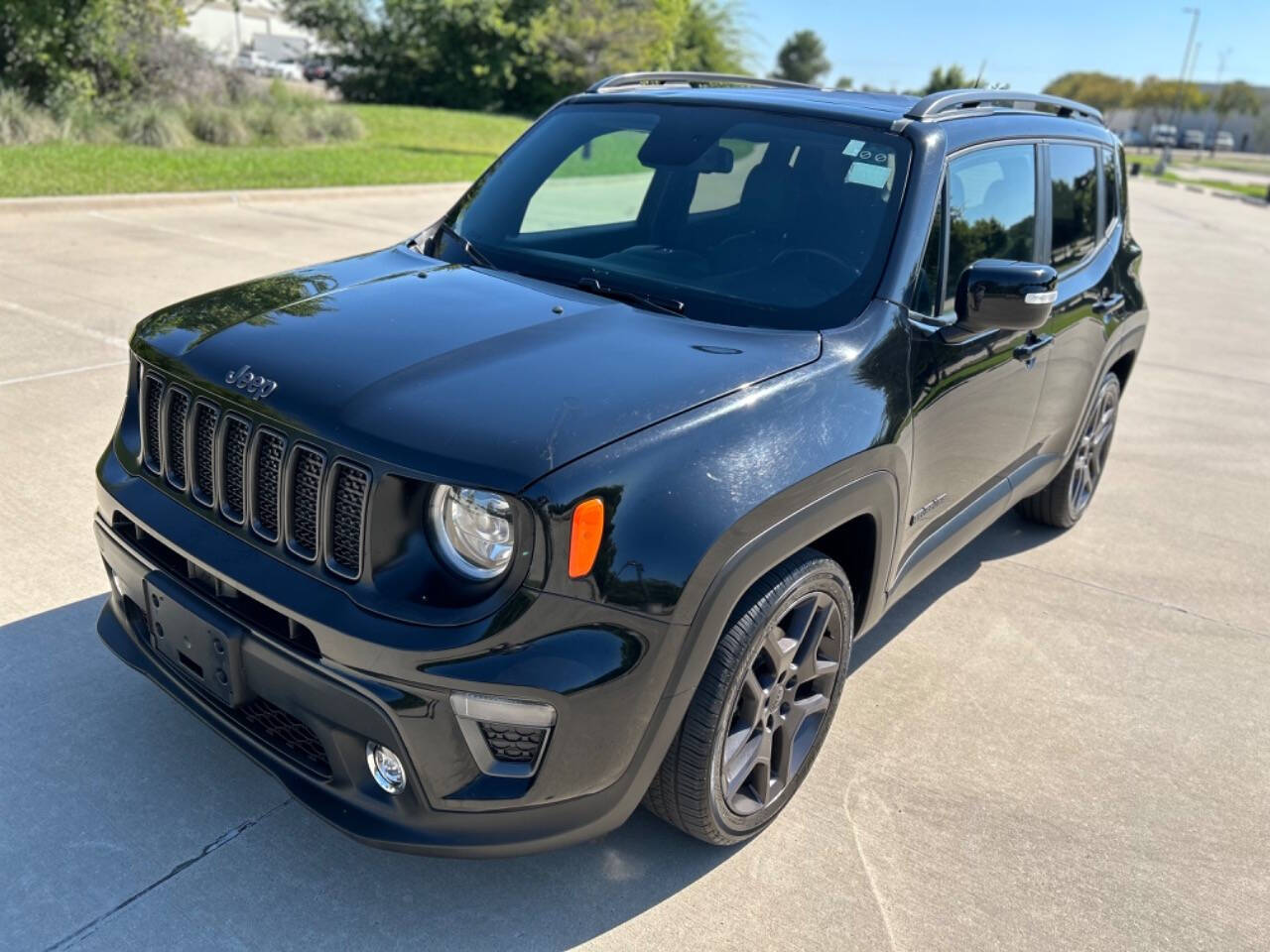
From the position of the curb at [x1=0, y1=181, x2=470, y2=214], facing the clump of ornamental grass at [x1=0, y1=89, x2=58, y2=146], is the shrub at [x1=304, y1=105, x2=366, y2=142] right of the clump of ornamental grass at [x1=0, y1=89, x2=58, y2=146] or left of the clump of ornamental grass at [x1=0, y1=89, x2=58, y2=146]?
right

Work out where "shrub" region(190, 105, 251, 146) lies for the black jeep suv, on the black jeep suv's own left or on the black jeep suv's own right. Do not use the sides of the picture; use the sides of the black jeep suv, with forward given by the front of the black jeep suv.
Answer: on the black jeep suv's own right

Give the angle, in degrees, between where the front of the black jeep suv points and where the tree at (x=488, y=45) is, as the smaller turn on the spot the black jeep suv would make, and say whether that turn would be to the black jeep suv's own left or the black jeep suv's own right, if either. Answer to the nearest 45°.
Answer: approximately 135° to the black jeep suv's own right

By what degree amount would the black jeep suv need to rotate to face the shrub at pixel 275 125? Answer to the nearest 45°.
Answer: approximately 135° to its right

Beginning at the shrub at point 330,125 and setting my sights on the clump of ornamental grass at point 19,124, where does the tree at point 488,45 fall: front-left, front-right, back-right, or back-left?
back-right

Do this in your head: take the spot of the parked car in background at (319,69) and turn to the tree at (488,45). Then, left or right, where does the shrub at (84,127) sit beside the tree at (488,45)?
right

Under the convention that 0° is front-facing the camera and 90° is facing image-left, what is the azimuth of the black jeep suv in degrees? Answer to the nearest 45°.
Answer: approximately 45°

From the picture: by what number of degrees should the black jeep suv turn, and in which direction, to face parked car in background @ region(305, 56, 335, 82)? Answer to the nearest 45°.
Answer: approximately 135° to its right

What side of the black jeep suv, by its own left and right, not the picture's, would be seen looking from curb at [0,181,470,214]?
right

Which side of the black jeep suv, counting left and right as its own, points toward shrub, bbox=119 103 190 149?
right

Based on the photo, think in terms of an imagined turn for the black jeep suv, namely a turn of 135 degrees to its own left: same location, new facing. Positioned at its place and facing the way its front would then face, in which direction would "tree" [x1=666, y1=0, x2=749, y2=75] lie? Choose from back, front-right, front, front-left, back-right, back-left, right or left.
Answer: left

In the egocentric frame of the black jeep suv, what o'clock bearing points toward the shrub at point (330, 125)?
The shrub is roughly at 4 o'clock from the black jeep suv.
